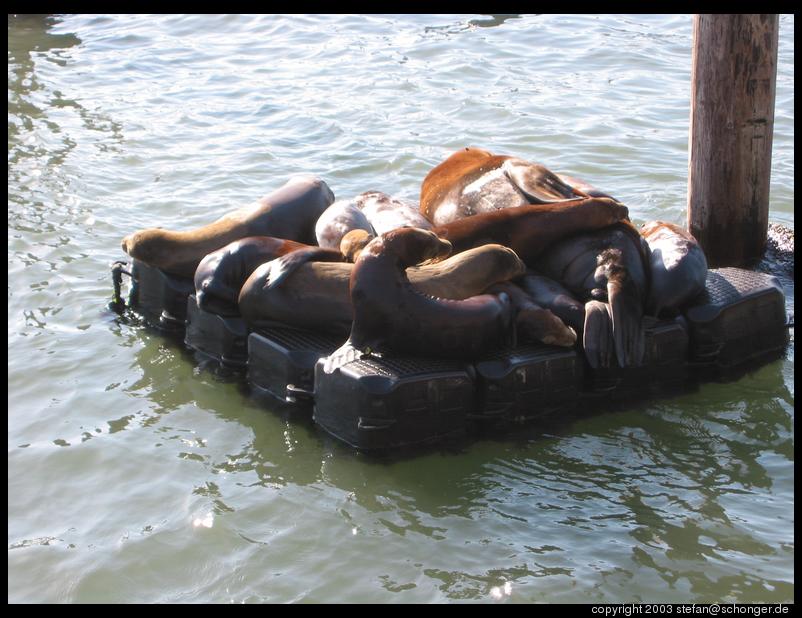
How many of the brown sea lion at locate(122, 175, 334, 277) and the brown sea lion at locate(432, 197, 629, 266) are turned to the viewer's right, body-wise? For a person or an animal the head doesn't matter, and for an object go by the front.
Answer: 1

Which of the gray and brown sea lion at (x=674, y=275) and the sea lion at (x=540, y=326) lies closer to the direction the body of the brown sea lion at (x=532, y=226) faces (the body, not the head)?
the gray and brown sea lion

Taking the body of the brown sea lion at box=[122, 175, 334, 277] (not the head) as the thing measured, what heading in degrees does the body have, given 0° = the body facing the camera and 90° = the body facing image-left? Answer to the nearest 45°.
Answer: approximately 90°

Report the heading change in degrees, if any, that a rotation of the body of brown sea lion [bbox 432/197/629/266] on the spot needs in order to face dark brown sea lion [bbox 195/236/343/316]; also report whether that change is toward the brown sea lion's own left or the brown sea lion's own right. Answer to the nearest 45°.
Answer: approximately 180°

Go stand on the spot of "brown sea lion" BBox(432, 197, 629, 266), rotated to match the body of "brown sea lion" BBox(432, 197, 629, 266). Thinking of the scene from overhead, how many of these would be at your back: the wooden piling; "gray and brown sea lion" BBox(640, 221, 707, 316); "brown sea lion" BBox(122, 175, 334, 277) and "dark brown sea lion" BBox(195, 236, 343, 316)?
2

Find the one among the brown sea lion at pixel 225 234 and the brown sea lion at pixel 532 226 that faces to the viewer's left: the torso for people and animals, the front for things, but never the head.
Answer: the brown sea lion at pixel 225 234

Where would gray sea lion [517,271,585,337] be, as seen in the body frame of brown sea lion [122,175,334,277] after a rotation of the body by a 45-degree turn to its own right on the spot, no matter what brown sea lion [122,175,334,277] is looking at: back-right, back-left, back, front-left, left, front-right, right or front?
back

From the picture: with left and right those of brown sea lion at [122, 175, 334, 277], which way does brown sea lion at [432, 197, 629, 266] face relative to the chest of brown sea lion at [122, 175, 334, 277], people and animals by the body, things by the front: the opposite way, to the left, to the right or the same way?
the opposite way

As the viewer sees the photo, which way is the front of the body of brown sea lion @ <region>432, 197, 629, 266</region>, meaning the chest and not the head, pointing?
to the viewer's right

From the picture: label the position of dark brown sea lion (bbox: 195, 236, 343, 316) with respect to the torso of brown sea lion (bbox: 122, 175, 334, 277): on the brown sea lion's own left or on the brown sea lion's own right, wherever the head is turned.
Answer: on the brown sea lion's own left

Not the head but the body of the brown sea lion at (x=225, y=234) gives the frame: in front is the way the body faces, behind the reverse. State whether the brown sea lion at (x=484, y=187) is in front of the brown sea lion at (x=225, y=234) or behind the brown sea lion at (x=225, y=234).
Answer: behind
